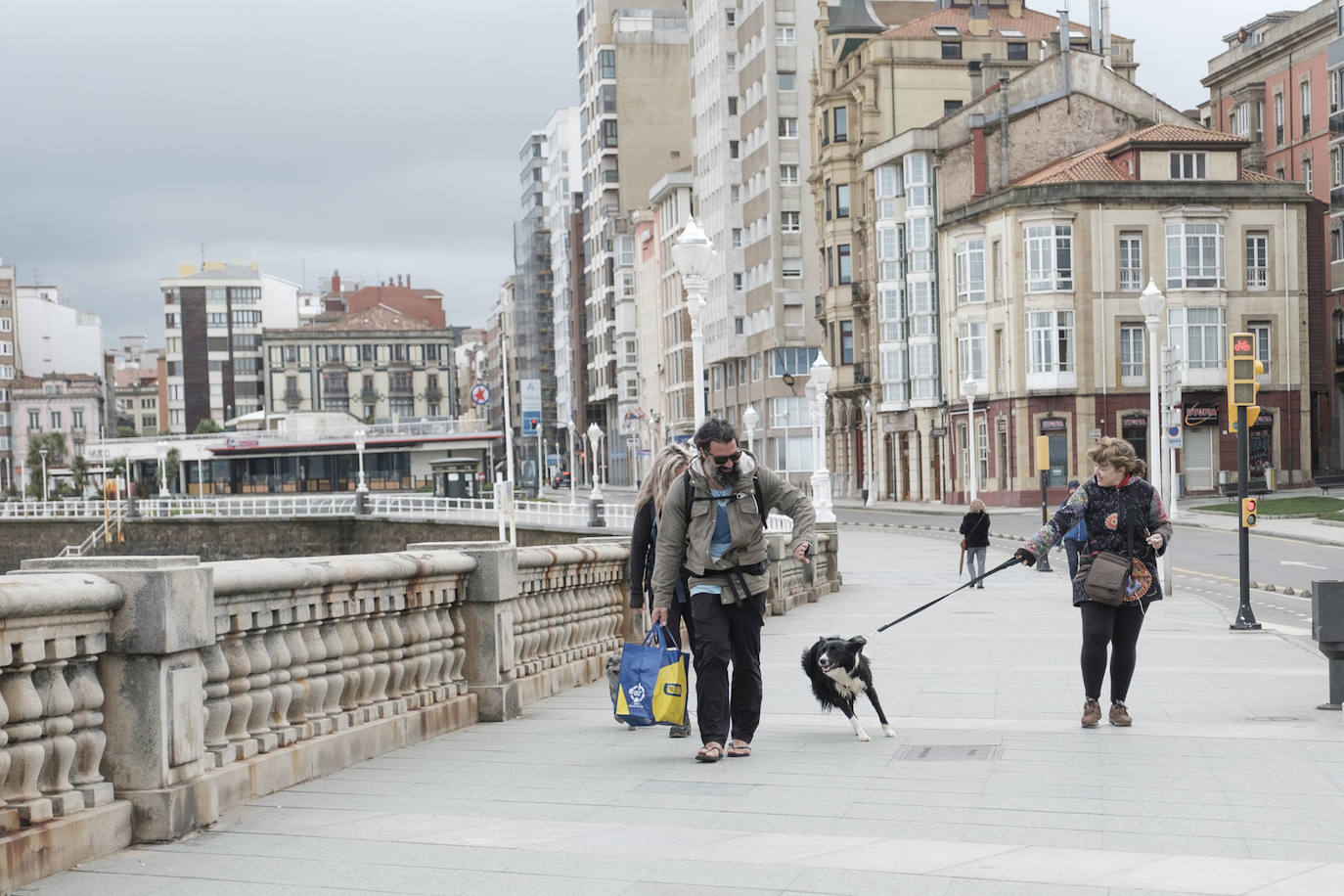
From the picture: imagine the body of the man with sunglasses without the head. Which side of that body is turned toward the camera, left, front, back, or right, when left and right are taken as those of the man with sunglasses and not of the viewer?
front

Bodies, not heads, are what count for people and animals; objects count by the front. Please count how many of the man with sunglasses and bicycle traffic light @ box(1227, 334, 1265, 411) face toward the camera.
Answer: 2

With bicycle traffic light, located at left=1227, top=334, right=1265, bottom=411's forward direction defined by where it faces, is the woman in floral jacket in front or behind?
in front

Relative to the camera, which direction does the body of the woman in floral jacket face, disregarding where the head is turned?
toward the camera

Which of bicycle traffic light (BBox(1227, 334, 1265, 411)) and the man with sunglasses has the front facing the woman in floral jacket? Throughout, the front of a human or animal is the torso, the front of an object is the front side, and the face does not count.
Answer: the bicycle traffic light

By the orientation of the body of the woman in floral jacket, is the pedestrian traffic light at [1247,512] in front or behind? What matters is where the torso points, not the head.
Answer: behind

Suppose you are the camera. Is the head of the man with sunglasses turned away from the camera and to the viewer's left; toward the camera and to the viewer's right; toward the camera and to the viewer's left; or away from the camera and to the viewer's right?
toward the camera and to the viewer's right

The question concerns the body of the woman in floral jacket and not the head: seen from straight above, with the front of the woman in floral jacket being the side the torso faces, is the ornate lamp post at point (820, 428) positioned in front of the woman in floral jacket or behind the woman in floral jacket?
behind

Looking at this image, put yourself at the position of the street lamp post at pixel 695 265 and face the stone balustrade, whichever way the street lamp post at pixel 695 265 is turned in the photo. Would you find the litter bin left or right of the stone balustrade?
left

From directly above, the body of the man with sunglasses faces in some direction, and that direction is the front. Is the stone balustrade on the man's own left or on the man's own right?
on the man's own right

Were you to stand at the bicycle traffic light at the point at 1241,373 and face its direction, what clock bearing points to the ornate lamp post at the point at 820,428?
The ornate lamp post is roughly at 5 o'clock from the bicycle traffic light.

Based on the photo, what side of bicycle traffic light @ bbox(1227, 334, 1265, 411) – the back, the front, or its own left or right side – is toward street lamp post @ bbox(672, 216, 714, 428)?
right
